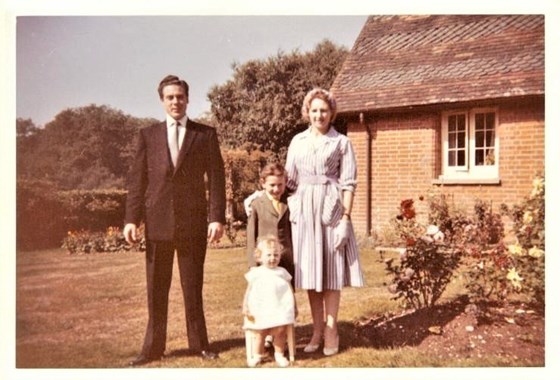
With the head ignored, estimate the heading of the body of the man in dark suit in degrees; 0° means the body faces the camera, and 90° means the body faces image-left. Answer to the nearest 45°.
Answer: approximately 0°

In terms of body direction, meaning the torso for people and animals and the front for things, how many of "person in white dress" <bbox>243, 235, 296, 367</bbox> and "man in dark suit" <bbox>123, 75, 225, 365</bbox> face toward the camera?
2

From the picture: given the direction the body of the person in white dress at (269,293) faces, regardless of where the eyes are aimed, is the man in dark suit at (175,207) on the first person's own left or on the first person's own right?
on the first person's own right

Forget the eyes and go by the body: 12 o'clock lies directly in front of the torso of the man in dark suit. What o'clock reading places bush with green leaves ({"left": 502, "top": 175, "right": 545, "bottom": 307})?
The bush with green leaves is roughly at 9 o'clock from the man in dark suit.

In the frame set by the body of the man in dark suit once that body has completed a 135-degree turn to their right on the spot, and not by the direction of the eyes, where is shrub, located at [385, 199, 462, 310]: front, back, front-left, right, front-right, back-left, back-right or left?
back-right

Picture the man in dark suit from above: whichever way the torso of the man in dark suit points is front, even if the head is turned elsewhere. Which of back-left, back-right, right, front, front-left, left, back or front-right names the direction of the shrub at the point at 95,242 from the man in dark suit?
back-right

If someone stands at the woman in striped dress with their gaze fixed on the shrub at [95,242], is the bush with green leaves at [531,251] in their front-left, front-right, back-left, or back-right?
back-right

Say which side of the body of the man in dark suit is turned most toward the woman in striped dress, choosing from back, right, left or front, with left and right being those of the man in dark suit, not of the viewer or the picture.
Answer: left

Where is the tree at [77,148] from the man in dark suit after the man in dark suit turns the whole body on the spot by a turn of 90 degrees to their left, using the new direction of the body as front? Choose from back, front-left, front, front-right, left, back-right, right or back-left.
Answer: back-left
